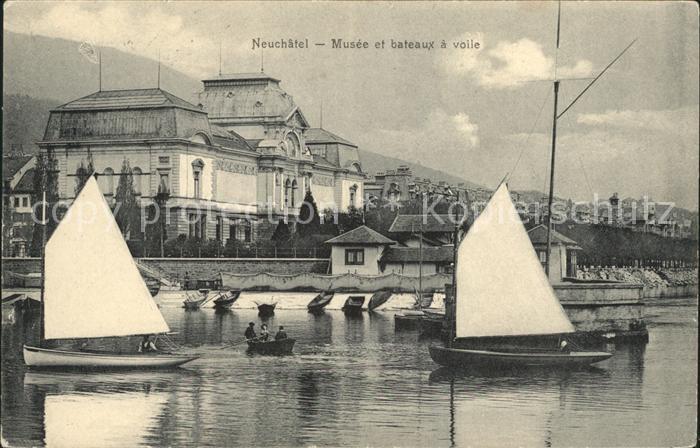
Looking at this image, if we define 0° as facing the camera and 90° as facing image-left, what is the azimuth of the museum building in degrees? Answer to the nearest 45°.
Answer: approximately 315°

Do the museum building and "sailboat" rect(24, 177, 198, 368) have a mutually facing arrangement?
no

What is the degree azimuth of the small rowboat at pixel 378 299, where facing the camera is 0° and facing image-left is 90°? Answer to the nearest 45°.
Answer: approximately 45°

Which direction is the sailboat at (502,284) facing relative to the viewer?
to the viewer's left

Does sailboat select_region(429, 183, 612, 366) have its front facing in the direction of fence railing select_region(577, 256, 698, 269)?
no

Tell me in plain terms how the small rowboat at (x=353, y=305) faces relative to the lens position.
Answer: facing away from the viewer and to the right of the viewer

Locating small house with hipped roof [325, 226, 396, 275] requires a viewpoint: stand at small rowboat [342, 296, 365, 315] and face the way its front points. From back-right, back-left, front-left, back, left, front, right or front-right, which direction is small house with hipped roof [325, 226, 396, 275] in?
front

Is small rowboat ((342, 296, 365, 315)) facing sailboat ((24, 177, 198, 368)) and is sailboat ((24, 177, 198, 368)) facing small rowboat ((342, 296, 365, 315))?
no

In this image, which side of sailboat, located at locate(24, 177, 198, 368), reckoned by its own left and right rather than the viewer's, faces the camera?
left

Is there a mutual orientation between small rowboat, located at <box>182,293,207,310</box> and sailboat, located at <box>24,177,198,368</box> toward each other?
no

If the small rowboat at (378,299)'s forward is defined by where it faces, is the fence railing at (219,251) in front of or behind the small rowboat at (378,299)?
in front
